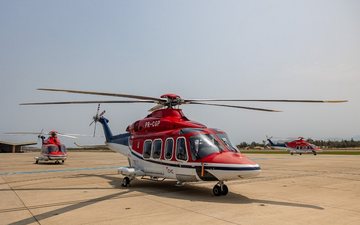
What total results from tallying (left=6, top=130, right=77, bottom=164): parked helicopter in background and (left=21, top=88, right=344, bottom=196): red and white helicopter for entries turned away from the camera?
0

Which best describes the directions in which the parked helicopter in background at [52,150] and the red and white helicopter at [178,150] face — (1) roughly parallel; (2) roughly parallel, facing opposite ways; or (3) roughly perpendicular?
roughly parallel

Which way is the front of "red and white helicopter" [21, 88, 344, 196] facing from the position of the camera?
facing the viewer and to the right of the viewer

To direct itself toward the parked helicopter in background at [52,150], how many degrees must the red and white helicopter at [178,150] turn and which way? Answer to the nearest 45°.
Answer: approximately 180°

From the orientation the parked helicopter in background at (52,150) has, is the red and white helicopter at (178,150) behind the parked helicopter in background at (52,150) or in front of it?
in front
